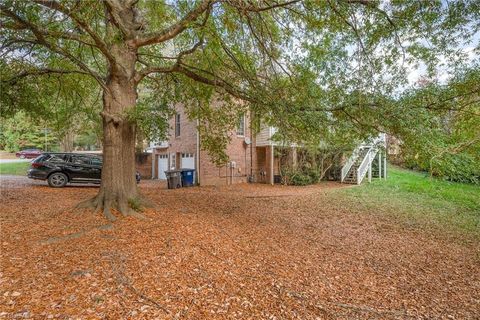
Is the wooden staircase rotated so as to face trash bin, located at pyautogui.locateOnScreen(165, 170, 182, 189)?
yes

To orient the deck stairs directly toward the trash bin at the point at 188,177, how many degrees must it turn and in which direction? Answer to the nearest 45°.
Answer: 0° — it already faces it

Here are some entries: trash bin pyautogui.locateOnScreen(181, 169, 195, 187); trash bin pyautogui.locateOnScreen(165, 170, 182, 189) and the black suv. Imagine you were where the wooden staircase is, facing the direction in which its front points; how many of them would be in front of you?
3
